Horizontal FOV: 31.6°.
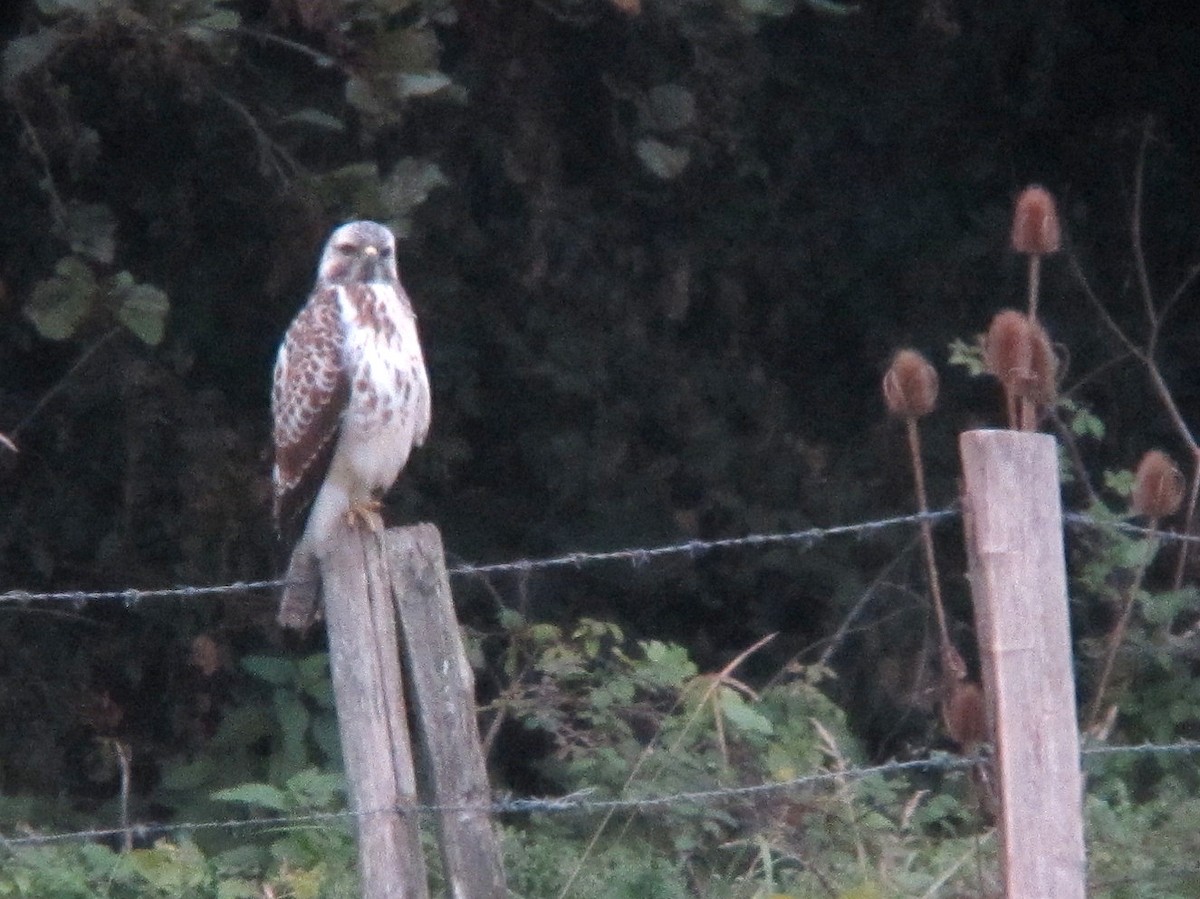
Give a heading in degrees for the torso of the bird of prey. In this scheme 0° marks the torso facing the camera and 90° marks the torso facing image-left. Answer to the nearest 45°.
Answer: approximately 315°

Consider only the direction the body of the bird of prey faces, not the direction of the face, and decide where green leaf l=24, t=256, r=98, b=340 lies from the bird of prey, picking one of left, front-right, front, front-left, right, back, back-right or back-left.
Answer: back-right

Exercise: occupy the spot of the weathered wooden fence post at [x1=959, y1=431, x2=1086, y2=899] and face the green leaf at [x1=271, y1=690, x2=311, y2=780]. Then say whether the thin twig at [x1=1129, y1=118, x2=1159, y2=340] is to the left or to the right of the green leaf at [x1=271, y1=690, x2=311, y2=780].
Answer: right

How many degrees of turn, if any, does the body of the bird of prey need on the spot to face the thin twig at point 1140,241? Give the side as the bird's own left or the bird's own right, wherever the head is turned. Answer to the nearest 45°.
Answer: approximately 90° to the bird's own left

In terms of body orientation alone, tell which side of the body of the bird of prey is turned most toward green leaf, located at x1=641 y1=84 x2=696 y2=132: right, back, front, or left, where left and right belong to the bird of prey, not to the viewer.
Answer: left
